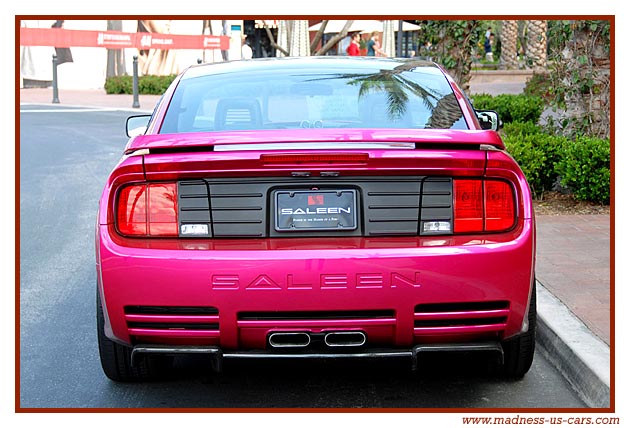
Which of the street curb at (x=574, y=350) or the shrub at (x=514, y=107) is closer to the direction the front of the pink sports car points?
the shrub

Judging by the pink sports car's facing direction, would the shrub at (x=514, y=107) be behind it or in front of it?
in front

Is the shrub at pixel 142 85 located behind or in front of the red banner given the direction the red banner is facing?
in front

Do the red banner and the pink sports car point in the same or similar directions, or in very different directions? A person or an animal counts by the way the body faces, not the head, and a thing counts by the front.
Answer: very different directions

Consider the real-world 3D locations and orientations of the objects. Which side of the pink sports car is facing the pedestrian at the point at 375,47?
front

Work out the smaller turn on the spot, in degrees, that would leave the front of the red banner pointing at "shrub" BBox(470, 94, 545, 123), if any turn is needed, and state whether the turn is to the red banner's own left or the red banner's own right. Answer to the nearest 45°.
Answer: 0° — it already faces it

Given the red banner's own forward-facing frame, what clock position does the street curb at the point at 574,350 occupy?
The street curb is roughly at 12 o'clock from the red banner.

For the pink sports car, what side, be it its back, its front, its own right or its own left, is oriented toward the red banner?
front

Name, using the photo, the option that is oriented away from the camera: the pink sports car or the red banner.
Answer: the pink sports car

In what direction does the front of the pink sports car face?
away from the camera

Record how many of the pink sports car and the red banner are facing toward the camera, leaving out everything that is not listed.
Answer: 1

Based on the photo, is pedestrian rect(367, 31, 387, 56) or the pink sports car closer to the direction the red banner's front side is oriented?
the pink sports car

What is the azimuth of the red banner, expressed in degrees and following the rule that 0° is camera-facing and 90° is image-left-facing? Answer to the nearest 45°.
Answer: approximately 0°
